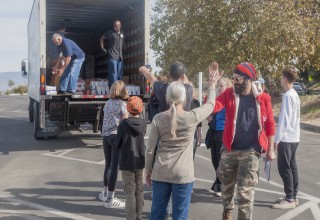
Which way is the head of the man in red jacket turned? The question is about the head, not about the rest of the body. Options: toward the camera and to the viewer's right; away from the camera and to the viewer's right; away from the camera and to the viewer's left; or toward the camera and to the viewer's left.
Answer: toward the camera and to the viewer's left

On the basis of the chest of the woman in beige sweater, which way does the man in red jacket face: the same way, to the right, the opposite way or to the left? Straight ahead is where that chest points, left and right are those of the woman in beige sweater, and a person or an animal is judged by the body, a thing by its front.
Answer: the opposite way

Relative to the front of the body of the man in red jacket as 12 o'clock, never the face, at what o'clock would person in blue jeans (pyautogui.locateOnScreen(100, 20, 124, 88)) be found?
The person in blue jeans is roughly at 5 o'clock from the man in red jacket.

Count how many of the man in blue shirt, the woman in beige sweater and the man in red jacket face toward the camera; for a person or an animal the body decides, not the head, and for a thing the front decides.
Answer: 1

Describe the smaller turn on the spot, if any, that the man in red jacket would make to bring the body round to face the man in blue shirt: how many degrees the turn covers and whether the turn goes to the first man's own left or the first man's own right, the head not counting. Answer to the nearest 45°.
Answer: approximately 135° to the first man's own right

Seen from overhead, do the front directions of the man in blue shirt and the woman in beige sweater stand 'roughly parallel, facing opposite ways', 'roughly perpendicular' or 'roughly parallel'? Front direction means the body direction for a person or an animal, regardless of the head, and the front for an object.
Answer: roughly perpendicular

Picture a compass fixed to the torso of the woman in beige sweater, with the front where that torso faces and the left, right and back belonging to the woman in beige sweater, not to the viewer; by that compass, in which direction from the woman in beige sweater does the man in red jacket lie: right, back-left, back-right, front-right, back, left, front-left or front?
front-right

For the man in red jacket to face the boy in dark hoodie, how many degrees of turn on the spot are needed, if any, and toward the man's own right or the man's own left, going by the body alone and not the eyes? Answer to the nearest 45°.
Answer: approximately 90° to the man's own right

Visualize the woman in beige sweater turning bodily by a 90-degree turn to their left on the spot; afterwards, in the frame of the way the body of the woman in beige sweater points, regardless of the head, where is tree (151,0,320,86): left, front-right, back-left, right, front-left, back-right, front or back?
right

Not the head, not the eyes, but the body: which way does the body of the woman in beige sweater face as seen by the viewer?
away from the camera

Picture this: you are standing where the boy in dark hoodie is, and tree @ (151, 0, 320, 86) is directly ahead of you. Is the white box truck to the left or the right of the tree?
left

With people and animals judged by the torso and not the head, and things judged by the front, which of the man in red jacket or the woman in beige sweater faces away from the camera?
the woman in beige sweater
